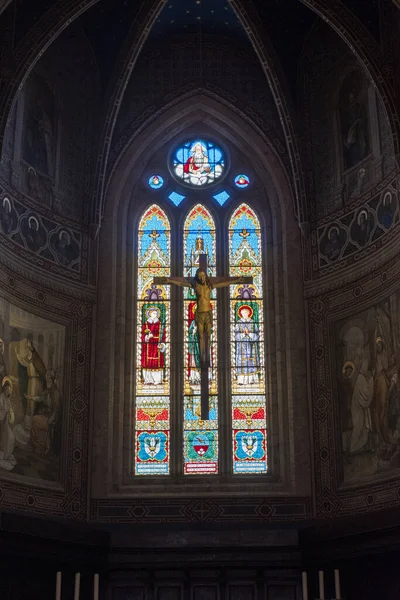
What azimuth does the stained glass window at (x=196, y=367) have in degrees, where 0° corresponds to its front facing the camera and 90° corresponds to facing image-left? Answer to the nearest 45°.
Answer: approximately 0°

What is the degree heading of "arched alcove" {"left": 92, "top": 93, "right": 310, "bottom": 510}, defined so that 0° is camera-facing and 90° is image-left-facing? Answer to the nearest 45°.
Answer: approximately 0°

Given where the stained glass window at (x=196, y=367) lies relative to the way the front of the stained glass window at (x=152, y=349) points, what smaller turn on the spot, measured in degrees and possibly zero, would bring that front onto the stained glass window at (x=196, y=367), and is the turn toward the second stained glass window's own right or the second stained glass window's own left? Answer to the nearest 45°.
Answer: approximately 90° to the second stained glass window's own left

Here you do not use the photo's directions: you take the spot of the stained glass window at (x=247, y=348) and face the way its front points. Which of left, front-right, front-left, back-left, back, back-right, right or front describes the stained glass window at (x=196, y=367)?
right

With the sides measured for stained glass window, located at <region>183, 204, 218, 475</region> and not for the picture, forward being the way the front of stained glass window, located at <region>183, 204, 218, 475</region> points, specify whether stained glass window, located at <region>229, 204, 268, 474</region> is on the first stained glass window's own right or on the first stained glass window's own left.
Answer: on the first stained glass window's own left
